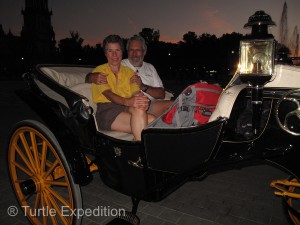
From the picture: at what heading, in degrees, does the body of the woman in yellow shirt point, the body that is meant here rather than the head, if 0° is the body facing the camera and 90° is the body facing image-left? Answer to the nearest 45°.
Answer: approximately 315°

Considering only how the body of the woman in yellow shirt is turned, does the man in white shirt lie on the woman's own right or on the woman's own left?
on the woman's own left

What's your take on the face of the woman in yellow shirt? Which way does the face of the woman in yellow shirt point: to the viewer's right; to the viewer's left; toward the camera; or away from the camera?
toward the camera
